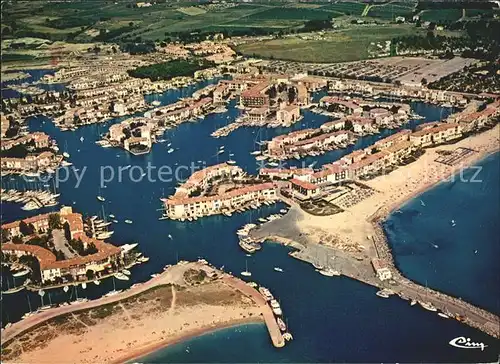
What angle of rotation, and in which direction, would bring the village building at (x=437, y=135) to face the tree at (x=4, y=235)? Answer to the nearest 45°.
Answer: approximately 90° to its right

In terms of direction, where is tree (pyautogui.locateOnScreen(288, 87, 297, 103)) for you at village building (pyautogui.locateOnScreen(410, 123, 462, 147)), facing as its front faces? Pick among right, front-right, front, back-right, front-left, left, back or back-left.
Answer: back

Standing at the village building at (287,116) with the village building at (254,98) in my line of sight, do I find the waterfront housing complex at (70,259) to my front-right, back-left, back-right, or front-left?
back-left

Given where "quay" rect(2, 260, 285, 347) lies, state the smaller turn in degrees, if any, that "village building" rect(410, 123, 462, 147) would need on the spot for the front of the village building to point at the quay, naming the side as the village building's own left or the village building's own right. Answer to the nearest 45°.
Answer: approximately 90° to the village building's own right

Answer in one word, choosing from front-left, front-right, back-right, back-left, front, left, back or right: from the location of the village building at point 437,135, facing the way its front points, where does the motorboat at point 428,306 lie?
front-right

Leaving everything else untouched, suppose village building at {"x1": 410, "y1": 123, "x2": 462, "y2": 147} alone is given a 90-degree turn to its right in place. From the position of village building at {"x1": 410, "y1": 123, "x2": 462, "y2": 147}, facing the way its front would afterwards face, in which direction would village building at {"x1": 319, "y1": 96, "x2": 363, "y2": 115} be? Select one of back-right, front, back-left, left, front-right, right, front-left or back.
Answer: right

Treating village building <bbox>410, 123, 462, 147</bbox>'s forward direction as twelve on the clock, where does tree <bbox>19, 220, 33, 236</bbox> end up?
The tree is roughly at 3 o'clock from the village building.

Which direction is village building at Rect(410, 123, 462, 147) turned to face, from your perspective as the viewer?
facing the viewer and to the right of the viewer

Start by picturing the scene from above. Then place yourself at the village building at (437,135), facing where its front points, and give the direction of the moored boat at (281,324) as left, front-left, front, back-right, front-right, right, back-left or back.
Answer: front-right

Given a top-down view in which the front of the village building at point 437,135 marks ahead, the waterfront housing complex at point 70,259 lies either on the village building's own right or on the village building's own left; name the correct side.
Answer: on the village building's own right

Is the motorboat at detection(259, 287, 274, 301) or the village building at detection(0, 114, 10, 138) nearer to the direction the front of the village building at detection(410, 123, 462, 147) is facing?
the motorboat

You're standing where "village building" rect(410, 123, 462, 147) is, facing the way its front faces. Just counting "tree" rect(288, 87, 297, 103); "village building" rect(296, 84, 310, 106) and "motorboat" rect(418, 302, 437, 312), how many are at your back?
2

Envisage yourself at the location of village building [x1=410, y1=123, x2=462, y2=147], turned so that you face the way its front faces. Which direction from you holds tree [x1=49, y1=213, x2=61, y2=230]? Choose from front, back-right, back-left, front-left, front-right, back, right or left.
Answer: right

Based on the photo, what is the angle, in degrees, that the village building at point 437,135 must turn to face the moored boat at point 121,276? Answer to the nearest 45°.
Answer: approximately 90° to its right

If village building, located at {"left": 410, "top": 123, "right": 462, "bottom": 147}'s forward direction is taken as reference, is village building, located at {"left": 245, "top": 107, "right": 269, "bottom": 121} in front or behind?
behind
